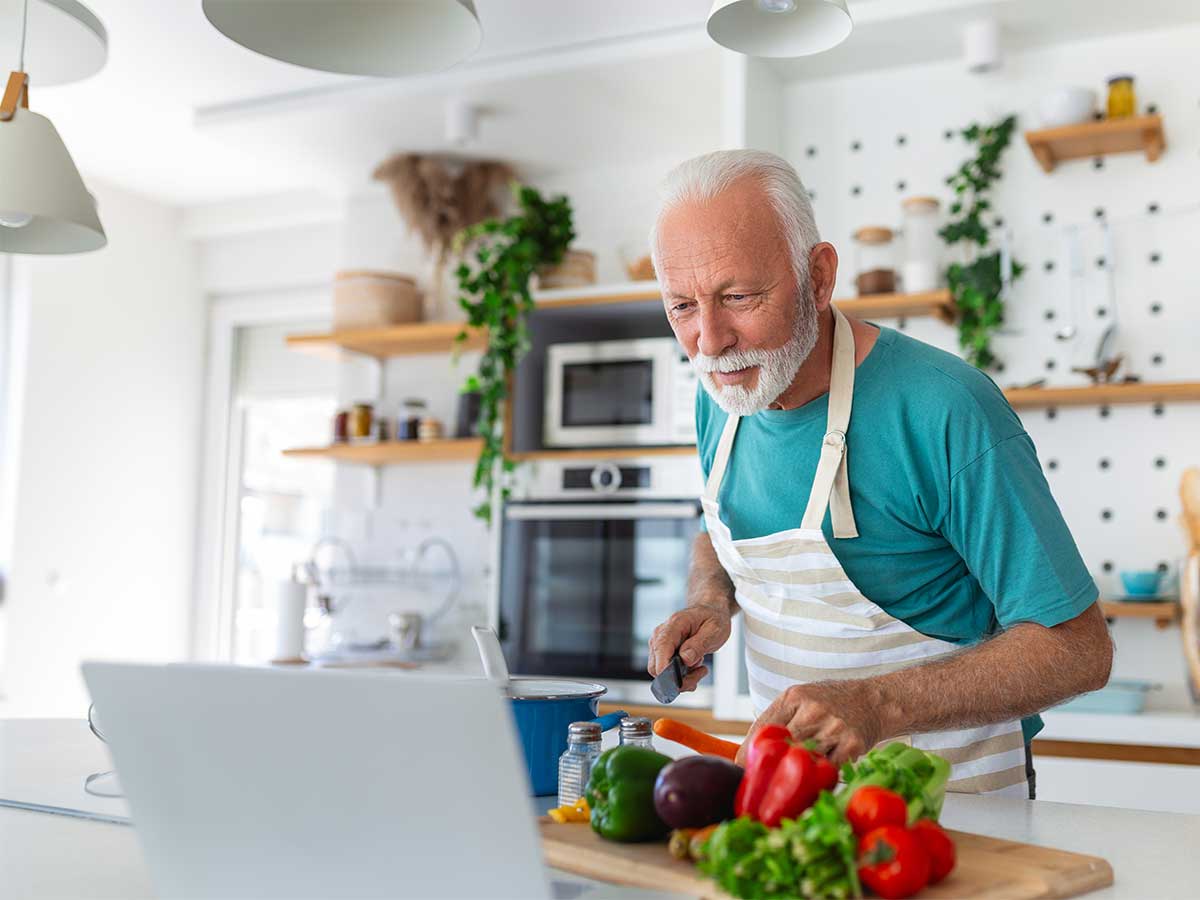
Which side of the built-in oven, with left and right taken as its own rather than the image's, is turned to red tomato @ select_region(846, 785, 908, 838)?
front

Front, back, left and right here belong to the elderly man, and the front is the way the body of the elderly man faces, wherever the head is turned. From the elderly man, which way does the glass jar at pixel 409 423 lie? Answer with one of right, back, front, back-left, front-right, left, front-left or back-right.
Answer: right

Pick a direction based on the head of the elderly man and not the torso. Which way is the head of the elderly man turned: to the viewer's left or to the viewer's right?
to the viewer's left

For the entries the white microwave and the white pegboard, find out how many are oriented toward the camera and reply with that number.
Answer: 2

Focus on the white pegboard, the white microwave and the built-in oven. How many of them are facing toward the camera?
3

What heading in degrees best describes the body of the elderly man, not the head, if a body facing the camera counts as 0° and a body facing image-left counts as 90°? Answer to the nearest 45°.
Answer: approximately 45°

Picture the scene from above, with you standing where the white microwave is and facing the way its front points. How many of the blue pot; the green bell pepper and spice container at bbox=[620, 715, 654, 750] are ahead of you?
3

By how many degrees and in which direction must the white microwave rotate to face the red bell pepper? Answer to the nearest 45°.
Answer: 0° — it already faces it

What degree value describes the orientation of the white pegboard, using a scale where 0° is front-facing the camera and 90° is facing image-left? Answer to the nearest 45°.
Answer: approximately 0°

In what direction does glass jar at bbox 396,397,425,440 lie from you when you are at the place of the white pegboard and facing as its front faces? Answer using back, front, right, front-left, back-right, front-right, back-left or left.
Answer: right
